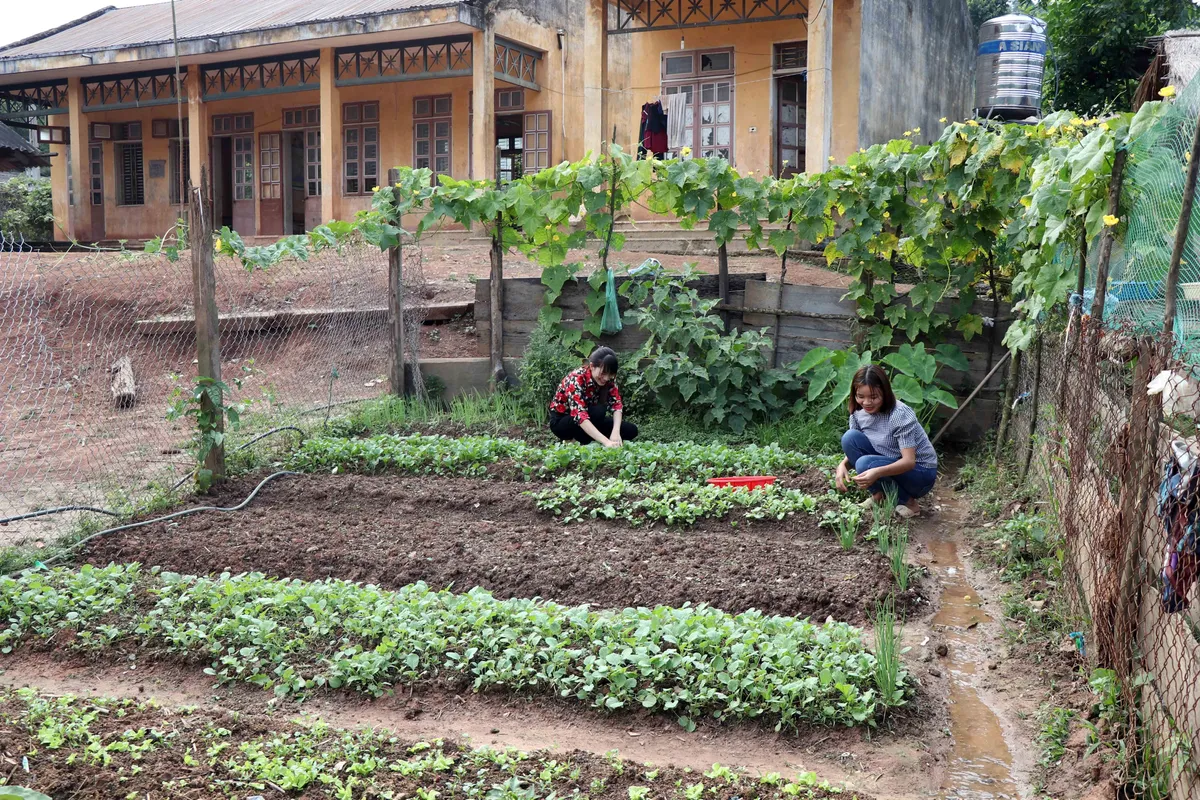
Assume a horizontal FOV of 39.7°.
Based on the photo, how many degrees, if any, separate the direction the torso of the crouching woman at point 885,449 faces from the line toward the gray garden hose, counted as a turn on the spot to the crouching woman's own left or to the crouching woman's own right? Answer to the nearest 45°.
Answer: approximately 45° to the crouching woman's own right

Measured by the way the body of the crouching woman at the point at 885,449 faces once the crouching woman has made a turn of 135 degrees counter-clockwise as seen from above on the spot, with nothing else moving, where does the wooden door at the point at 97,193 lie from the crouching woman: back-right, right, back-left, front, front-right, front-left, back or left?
back-left

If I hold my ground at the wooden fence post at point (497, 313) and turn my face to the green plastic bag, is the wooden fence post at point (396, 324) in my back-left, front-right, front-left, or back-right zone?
back-right

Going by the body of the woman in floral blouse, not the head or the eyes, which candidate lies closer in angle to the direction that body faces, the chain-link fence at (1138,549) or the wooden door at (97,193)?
the chain-link fence

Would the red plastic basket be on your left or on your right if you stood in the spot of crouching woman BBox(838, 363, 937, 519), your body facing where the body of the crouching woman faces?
on your right

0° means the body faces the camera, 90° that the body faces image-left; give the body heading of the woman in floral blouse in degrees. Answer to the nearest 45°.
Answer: approximately 315°

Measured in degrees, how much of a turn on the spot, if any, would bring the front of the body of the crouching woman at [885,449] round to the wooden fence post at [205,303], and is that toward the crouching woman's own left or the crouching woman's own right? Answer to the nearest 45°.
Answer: approximately 45° to the crouching woman's own right

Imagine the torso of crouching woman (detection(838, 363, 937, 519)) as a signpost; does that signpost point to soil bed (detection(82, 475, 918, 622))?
yes

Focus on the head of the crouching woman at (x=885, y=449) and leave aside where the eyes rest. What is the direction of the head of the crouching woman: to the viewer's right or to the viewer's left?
to the viewer's left

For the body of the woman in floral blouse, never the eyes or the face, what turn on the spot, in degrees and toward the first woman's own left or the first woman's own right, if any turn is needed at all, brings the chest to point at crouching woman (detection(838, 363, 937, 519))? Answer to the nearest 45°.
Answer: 0° — they already face them

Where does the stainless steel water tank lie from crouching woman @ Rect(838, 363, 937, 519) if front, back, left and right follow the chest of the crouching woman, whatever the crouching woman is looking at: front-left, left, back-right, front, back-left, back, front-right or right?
back-right

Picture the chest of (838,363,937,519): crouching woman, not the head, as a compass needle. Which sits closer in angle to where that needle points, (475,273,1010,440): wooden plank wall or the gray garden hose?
the gray garden hose

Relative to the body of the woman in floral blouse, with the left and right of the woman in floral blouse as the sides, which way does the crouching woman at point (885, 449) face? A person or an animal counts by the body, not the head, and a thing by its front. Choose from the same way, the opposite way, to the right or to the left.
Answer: to the right
